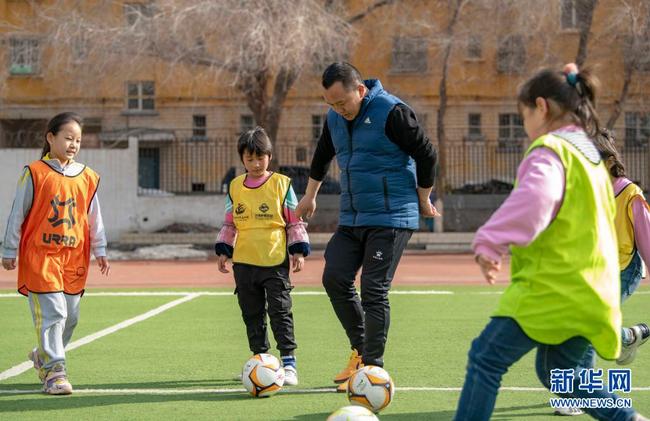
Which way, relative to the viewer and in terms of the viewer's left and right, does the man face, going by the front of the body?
facing the viewer and to the left of the viewer

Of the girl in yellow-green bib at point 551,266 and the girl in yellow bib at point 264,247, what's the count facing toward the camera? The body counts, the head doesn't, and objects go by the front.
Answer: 1

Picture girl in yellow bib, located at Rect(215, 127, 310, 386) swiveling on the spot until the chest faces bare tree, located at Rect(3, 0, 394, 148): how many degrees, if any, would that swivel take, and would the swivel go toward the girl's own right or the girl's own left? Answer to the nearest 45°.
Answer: approximately 180°

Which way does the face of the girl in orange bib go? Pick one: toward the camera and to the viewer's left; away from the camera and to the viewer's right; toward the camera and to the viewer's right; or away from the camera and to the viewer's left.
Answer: toward the camera and to the viewer's right

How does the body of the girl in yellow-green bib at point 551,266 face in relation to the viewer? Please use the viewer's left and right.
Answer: facing away from the viewer and to the left of the viewer

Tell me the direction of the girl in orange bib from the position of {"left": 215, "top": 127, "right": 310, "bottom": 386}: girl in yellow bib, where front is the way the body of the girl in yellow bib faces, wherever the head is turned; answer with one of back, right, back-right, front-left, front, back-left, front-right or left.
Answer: right

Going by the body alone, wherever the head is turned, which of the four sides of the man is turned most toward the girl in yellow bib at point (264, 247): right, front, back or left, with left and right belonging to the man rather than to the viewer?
right

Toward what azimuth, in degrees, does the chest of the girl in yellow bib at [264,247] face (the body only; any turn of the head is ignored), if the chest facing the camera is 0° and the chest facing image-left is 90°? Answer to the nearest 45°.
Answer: approximately 0°
